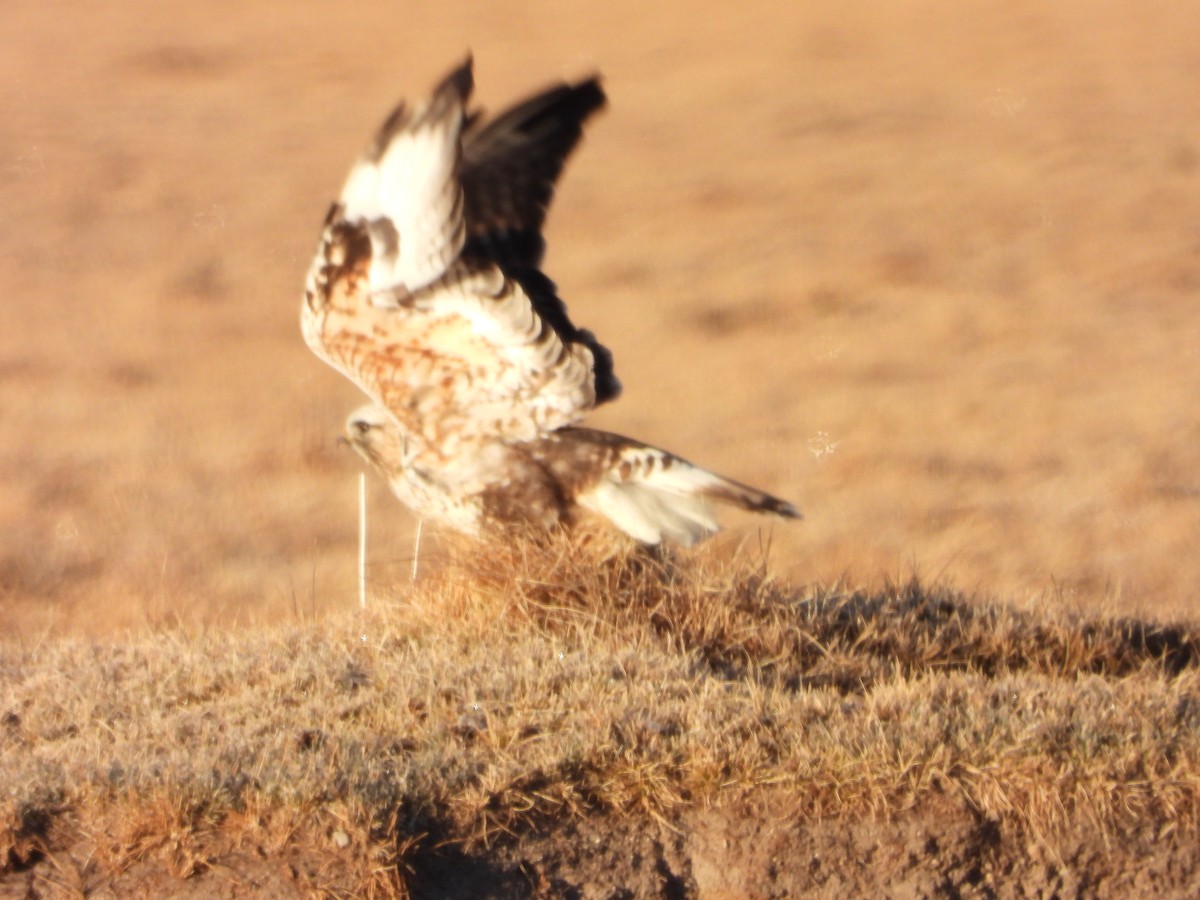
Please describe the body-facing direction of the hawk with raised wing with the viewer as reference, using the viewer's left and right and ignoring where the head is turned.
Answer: facing to the left of the viewer
